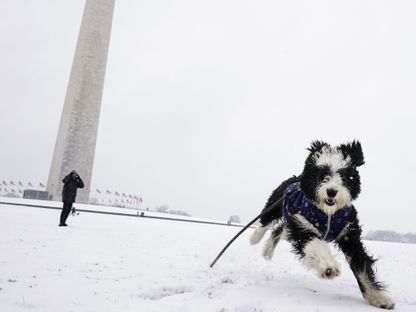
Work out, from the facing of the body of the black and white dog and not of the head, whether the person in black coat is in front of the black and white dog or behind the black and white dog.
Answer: behind

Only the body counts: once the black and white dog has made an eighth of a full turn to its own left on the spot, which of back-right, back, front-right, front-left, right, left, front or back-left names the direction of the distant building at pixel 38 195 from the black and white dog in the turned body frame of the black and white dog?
back-left

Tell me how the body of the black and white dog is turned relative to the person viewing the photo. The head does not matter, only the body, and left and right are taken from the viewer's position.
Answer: facing the viewer and to the right of the viewer

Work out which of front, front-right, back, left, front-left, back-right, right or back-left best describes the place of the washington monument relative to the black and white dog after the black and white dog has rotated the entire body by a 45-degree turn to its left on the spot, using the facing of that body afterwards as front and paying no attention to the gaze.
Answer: back-left
